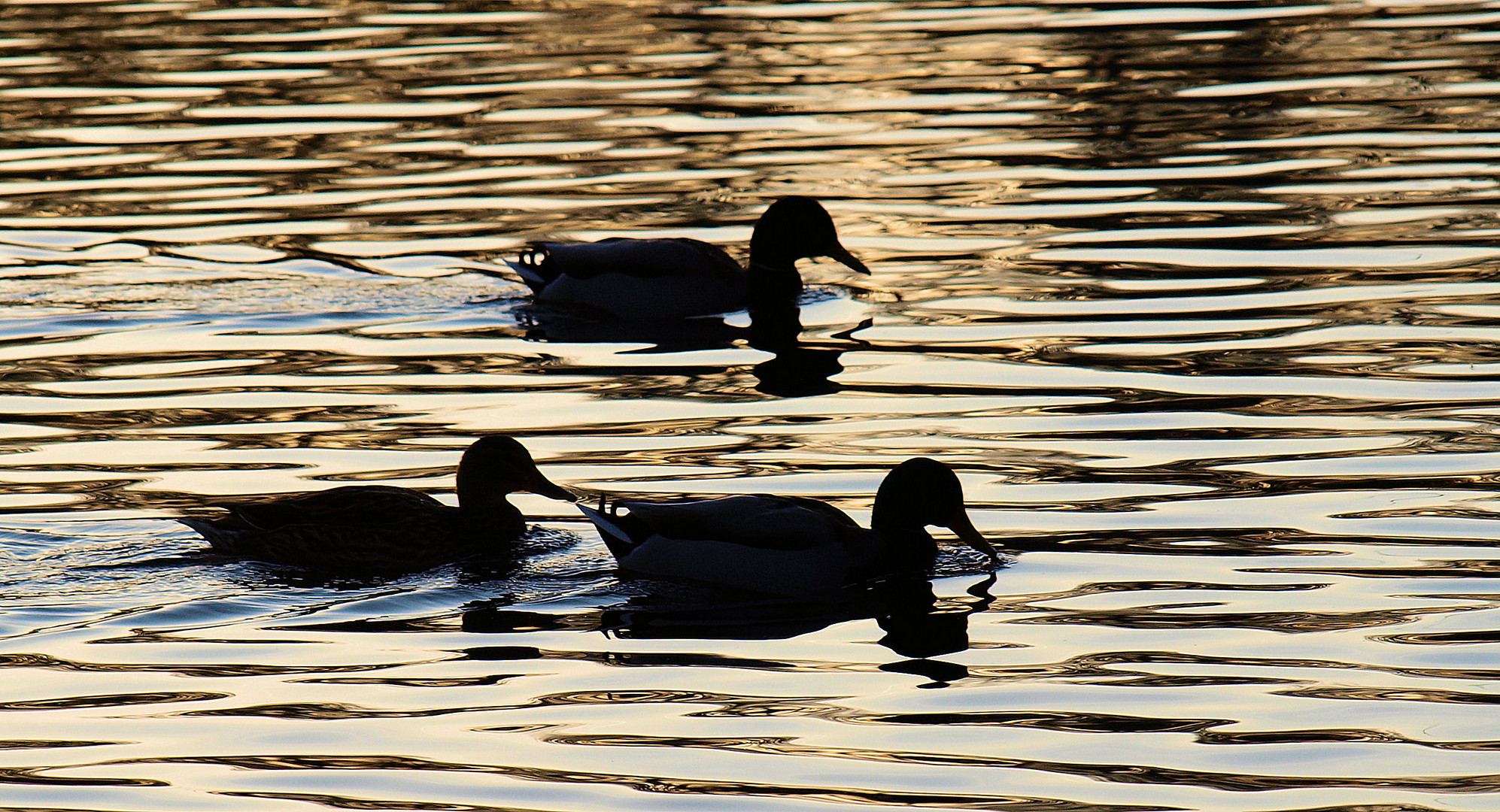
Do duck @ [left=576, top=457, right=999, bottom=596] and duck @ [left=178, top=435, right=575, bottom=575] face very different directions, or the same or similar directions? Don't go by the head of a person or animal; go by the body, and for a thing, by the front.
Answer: same or similar directions

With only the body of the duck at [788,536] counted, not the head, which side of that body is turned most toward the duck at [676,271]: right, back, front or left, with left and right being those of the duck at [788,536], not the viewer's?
left

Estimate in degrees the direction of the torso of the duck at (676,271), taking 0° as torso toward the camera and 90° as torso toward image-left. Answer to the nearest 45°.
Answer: approximately 270°

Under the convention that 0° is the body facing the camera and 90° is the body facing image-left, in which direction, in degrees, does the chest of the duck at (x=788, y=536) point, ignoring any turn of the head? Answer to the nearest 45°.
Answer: approximately 270°

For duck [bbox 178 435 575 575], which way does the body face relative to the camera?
to the viewer's right

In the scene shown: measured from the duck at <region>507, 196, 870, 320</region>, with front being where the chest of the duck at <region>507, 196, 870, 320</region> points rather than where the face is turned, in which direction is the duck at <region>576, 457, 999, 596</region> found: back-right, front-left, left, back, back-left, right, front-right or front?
right

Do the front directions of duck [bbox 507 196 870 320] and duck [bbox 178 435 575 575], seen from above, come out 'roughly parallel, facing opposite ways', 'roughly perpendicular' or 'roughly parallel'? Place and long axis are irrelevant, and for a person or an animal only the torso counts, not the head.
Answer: roughly parallel

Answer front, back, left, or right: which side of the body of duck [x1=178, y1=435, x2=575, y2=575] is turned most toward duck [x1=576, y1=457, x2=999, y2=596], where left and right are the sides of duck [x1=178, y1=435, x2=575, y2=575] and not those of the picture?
front

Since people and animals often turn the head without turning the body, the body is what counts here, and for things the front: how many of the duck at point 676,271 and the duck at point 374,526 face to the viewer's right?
2

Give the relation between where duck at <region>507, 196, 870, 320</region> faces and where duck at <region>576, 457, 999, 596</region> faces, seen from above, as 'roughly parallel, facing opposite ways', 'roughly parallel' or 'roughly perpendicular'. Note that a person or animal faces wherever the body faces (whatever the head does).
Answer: roughly parallel

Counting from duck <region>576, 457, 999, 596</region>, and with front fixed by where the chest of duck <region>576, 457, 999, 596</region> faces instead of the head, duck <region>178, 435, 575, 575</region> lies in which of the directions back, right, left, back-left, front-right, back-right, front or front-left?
back
